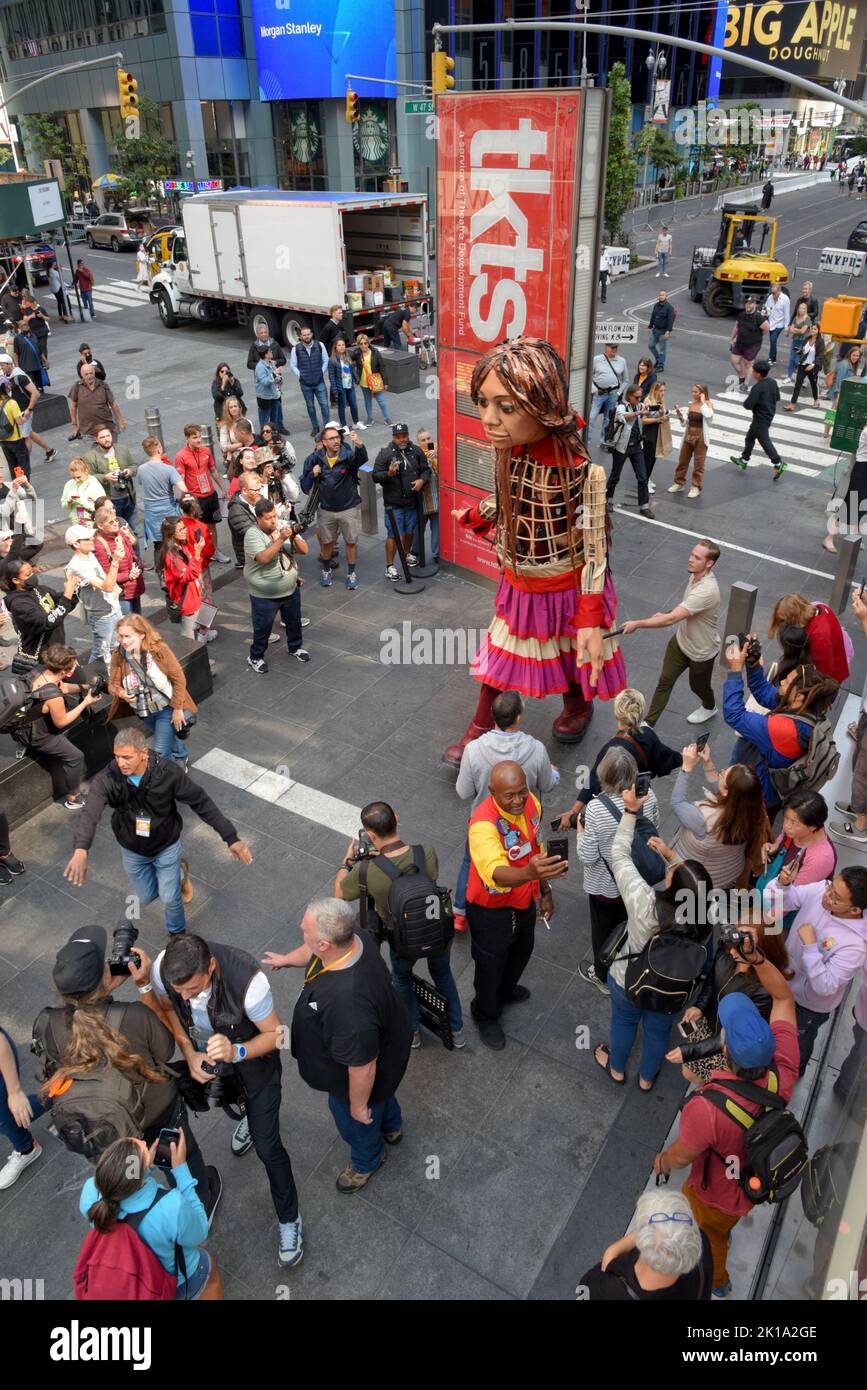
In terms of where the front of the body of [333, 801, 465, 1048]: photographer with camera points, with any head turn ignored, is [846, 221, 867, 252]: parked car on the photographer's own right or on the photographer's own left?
on the photographer's own right

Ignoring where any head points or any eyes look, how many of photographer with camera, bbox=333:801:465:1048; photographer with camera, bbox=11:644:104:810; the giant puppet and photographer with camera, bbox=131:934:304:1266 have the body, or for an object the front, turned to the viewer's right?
1

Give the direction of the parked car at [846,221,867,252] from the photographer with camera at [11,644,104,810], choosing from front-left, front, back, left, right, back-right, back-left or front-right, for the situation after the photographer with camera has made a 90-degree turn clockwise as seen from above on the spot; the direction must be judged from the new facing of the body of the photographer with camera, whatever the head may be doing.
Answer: back-left

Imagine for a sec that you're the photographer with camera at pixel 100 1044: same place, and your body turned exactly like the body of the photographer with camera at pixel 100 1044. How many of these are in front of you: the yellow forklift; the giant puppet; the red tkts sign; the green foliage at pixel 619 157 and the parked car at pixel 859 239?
5

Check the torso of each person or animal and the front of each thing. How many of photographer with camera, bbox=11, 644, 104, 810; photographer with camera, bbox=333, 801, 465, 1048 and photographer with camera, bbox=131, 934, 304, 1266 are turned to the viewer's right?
1

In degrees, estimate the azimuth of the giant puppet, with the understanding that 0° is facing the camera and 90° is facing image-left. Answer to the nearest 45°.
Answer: approximately 45°

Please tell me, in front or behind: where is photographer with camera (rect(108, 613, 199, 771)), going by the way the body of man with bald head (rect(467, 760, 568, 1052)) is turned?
behind

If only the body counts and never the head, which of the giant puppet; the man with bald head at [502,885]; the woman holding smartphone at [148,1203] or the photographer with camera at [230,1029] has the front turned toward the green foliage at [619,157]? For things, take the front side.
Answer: the woman holding smartphone

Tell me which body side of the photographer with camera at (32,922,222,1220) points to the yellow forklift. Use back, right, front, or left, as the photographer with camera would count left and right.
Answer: front

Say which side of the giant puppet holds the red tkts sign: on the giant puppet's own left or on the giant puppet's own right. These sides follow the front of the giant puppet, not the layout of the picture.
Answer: on the giant puppet's own right

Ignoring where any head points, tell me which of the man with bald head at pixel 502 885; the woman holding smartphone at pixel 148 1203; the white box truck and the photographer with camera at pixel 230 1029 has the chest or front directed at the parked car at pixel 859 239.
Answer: the woman holding smartphone

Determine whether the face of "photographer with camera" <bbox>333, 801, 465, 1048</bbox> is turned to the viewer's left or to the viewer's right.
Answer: to the viewer's left

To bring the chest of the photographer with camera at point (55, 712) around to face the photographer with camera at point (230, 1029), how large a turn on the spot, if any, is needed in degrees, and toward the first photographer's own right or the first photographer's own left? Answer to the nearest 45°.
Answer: approximately 90° to the first photographer's own right

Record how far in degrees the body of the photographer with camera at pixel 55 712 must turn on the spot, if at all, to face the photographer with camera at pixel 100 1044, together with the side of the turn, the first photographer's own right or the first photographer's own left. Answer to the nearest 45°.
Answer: approximately 90° to the first photographer's own right

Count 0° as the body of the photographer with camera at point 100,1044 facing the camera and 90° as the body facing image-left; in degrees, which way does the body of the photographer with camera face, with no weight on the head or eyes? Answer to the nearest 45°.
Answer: approximately 225°

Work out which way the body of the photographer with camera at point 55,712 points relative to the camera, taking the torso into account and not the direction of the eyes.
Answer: to the viewer's right

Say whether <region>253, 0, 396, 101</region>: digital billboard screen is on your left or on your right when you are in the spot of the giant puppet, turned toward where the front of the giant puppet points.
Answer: on your right

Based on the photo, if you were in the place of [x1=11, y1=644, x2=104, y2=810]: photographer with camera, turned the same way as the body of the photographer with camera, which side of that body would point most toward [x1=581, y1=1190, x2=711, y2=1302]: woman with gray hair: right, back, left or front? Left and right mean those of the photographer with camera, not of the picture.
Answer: right

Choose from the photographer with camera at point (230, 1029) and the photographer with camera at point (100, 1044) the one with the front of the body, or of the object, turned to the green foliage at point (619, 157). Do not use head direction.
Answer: the photographer with camera at point (100, 1044)

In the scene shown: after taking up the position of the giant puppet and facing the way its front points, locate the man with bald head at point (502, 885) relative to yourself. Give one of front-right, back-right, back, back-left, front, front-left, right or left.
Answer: front-left
